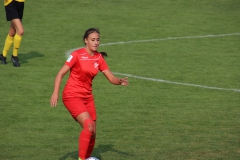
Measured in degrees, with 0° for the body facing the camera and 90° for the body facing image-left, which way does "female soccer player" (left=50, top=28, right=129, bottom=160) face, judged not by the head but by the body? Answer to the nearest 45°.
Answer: approximately 315°

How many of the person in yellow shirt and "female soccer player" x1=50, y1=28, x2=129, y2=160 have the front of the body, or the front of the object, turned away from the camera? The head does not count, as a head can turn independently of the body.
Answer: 0

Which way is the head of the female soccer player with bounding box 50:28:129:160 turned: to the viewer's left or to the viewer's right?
to the viewer's right

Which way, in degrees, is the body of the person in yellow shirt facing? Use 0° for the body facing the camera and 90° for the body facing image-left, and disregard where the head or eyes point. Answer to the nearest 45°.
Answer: approximately 315°

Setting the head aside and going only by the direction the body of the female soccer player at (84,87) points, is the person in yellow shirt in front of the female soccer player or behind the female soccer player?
behind

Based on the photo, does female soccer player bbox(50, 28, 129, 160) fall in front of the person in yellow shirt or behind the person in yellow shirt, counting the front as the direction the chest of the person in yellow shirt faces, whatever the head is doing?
in front
